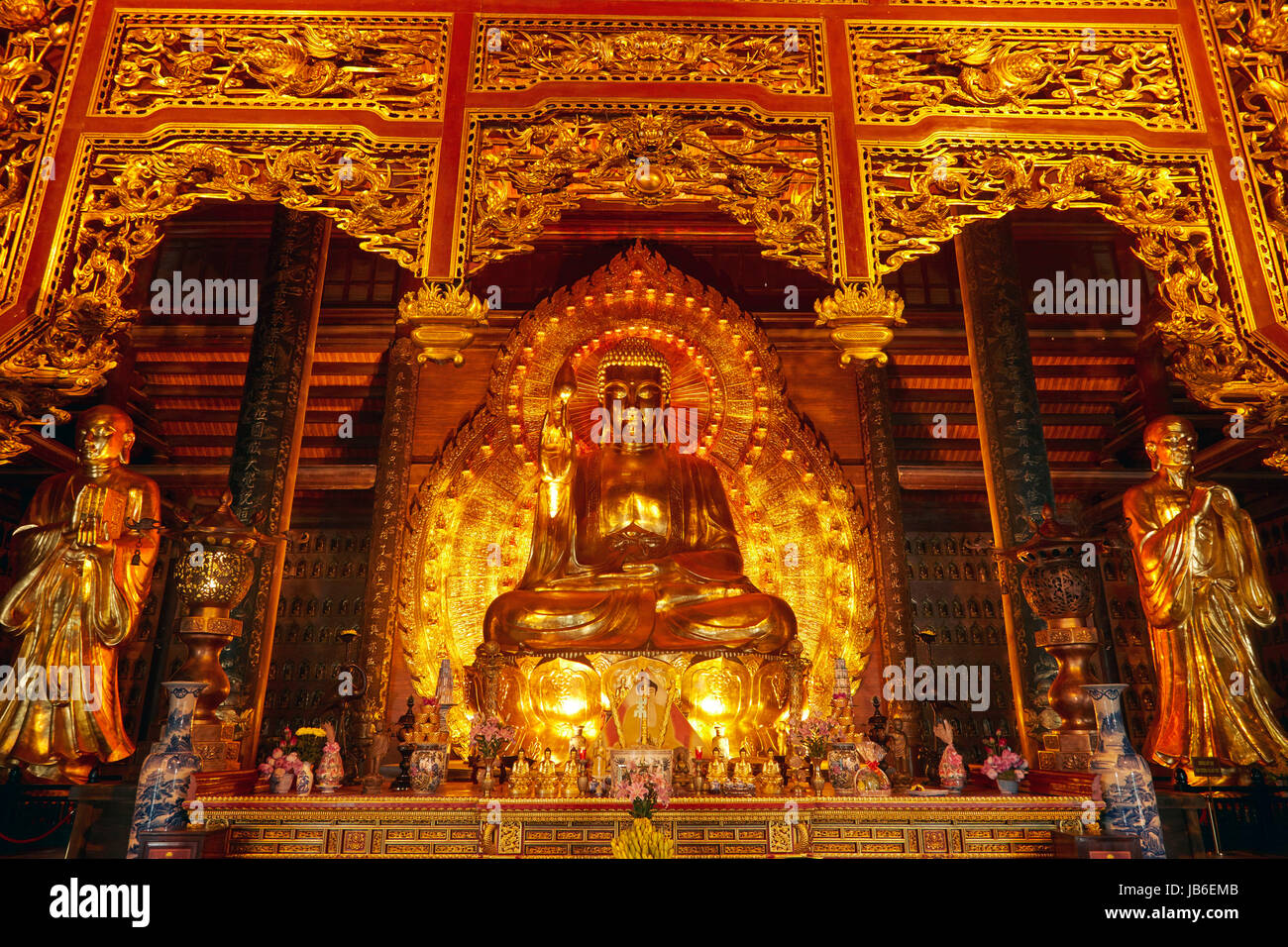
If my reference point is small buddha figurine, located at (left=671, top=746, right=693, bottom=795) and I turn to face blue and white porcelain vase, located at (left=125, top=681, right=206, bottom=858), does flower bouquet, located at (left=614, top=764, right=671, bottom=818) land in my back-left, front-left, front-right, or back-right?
front-left

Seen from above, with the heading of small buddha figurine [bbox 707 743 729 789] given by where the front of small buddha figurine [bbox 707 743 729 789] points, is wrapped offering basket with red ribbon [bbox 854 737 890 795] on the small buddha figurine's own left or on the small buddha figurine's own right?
on the small buddha figurine's own left

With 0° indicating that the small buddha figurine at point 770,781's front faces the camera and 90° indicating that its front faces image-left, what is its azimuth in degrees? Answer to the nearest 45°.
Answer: approximately 0°

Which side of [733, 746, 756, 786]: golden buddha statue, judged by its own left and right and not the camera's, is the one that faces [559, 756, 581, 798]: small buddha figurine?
right

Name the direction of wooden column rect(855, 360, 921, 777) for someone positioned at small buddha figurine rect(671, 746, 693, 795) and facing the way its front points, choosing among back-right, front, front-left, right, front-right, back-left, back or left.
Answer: back-left

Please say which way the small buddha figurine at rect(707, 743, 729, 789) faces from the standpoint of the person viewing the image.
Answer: facing the viewer

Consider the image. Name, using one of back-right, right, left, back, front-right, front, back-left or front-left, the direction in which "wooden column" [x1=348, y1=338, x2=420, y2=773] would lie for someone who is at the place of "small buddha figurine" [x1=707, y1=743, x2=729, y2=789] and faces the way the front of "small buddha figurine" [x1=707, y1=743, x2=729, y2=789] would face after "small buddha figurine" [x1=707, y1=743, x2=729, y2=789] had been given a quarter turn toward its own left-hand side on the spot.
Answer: back-left

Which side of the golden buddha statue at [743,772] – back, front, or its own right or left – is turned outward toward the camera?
front

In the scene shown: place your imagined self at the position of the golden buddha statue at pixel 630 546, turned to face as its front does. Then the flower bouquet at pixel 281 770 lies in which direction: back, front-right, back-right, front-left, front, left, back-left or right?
front-right

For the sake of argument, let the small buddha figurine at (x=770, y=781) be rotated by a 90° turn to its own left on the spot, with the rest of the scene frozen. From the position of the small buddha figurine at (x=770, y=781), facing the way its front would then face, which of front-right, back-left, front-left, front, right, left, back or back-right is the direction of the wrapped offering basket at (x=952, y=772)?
front

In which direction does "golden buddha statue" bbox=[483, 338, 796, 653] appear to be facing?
toward the camera

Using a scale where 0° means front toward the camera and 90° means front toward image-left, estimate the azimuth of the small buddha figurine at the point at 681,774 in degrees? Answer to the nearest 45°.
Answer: approximately 0°

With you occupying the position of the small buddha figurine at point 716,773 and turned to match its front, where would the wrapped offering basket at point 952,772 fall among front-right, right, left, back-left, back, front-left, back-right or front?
left
